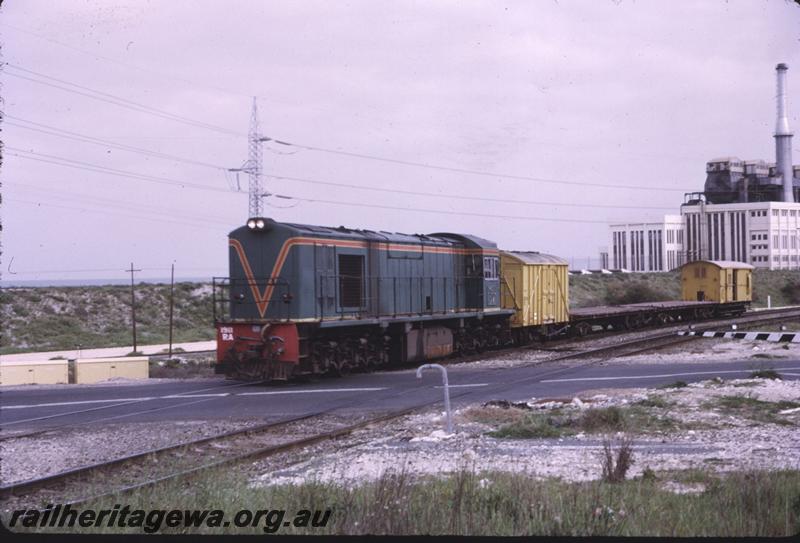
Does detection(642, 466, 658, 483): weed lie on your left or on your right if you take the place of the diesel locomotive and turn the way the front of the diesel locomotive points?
on your left

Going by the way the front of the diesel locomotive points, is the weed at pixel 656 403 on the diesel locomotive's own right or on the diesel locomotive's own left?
on the diesel locomotive's own left

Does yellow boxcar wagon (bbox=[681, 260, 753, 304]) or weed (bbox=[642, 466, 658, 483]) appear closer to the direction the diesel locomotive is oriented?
the weed

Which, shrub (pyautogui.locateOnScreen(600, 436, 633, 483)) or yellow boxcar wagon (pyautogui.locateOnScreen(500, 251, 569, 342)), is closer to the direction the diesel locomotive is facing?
the shrub

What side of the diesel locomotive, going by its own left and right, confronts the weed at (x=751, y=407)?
left

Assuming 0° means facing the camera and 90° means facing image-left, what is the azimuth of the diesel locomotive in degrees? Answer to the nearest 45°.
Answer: approximately 45°

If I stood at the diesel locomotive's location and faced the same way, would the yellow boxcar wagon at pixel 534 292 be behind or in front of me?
behind

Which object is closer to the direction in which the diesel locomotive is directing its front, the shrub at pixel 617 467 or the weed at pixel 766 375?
the shrub

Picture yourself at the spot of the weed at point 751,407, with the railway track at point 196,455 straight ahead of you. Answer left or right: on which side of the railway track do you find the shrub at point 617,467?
left
